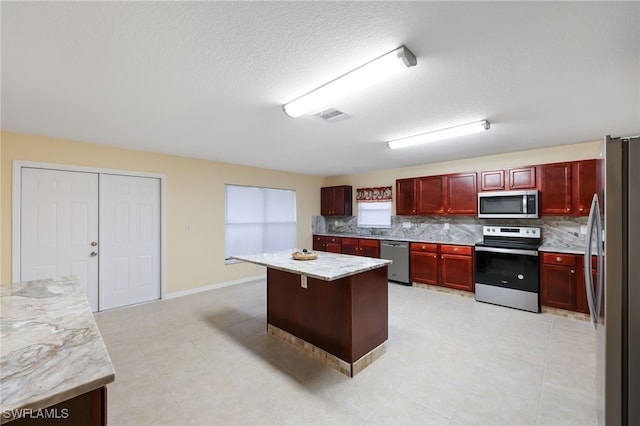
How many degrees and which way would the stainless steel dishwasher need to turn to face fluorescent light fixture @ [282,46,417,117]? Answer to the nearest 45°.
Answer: approximately 45° to its left

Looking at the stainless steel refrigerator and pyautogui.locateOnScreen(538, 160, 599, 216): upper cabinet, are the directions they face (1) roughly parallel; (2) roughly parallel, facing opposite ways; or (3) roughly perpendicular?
roughly perpendicular

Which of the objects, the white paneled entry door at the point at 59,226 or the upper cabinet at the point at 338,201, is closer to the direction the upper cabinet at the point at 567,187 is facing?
the white paneled entry door

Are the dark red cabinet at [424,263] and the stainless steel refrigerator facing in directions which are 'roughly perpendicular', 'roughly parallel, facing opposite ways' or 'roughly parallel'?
roughly perpendicular

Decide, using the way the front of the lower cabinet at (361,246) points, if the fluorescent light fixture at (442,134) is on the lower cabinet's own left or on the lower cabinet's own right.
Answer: on the lower cabinet's own left

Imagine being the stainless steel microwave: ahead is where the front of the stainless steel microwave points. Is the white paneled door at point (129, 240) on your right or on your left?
on your right

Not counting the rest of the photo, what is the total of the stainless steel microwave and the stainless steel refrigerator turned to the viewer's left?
1

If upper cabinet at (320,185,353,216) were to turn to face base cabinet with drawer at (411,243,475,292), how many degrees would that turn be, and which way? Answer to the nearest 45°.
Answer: approximately 90° to its left

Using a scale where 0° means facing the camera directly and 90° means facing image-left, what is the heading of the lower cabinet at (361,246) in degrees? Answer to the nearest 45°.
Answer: approximately 45°

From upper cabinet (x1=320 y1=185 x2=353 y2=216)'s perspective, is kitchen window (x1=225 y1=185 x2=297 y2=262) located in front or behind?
in front

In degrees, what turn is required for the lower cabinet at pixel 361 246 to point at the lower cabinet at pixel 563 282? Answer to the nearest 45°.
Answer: approximately 90° to its left

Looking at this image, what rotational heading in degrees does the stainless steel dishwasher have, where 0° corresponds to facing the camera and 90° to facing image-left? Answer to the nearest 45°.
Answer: approximately 45°

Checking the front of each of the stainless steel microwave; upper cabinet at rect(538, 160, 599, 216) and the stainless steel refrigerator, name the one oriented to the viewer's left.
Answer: the stainless steel refrigerator

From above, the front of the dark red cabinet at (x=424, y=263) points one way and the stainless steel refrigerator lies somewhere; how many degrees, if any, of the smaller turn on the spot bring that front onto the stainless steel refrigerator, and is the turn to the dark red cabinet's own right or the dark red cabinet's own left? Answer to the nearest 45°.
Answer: approximately 45° to the dark red cabinet's own left
